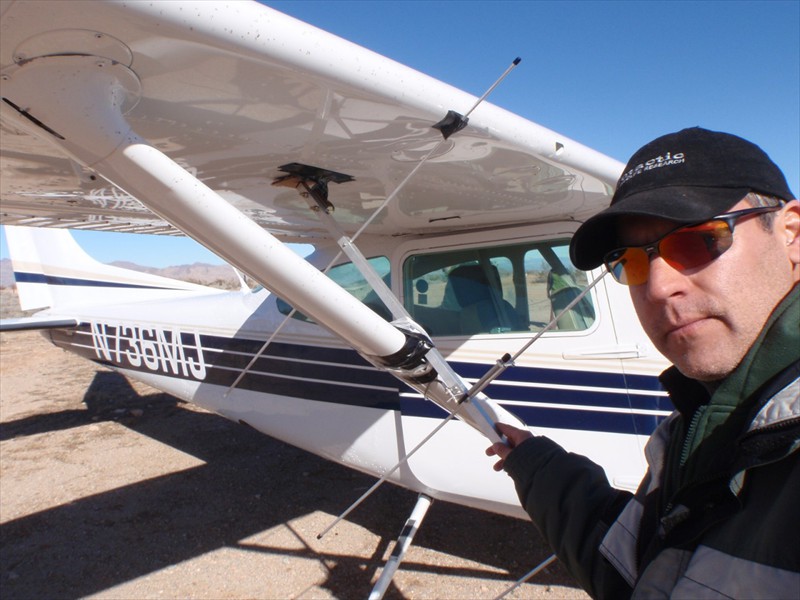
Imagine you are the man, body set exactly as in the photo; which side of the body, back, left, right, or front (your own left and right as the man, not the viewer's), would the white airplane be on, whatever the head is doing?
right

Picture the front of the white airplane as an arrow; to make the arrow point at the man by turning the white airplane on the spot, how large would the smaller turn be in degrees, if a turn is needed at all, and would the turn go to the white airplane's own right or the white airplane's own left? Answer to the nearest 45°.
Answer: approximately 45° to the white airplane's own right

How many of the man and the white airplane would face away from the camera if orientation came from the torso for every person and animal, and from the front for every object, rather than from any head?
0

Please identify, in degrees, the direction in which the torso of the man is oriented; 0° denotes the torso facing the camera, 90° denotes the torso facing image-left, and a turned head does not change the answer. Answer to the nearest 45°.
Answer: approximately 45°
